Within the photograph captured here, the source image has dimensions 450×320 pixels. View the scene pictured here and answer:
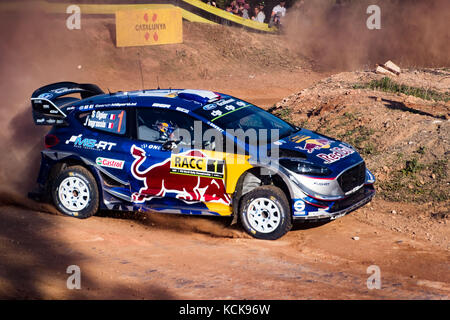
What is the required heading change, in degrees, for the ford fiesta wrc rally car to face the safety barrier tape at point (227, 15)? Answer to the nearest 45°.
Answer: approximately 135° to its left

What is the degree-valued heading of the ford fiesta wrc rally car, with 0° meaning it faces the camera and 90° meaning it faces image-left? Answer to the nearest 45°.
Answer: approximately 315°

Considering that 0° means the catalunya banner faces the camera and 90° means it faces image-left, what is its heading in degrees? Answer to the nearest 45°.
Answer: approximately 0°

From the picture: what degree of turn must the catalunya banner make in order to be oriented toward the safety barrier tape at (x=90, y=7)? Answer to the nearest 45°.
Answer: approximately 135° to its right

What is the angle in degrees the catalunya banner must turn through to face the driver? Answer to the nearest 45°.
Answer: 0° — it already faces them

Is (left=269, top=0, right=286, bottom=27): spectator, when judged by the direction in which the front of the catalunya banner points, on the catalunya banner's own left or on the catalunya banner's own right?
on the catalunya banner's own left

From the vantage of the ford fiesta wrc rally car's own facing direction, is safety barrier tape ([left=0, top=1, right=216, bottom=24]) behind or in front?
behind

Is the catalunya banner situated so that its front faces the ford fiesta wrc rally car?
yes

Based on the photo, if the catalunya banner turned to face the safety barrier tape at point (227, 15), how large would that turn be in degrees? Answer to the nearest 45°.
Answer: approximately 135° to its left
